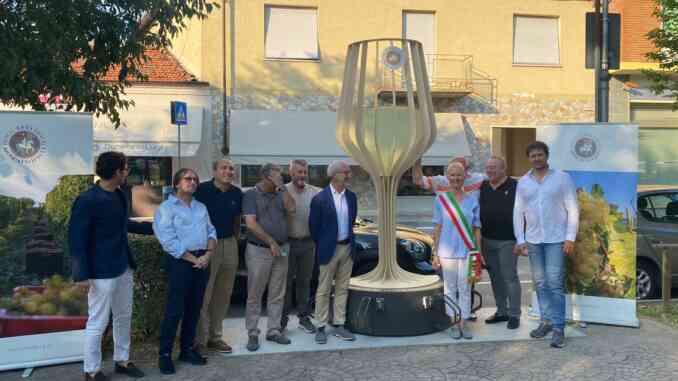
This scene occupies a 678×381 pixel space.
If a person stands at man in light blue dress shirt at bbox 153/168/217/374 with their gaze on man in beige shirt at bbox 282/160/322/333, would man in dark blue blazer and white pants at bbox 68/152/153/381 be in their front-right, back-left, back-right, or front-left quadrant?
back-left

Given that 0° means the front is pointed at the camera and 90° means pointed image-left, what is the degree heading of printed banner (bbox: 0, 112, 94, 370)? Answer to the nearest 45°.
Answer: approximately 0°

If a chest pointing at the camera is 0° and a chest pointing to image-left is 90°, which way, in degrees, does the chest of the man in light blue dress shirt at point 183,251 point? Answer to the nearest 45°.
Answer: approximately 315°

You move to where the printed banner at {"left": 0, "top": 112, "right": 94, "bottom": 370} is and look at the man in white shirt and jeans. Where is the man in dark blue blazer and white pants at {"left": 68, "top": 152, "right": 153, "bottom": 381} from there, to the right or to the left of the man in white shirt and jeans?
right

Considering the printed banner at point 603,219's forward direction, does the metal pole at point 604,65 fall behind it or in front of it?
behind

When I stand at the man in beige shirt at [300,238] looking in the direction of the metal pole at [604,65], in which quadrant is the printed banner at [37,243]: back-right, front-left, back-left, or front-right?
back-left

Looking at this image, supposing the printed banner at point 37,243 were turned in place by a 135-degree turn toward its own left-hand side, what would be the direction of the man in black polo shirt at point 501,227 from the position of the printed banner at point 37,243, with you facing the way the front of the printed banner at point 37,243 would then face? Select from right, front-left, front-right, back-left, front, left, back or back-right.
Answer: front-right
